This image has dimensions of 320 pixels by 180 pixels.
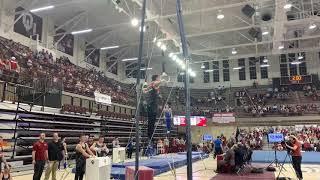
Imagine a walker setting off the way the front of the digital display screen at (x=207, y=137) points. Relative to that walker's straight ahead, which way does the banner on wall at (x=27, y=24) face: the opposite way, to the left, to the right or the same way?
to the left

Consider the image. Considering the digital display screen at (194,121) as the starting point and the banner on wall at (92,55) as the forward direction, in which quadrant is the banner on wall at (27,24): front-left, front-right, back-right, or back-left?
front-left

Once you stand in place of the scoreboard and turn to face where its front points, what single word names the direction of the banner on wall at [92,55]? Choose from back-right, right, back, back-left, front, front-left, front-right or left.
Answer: front-right

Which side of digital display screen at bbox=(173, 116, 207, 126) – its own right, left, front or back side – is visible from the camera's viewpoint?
front

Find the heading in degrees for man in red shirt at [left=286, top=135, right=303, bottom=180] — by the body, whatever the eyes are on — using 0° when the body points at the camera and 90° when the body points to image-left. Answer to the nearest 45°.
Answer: approximately 90°

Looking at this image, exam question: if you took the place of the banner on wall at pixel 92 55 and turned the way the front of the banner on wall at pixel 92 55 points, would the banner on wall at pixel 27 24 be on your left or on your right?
on your right

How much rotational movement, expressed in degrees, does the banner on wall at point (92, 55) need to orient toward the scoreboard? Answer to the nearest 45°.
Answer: approximately 45° to its left

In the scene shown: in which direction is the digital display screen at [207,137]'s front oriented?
toward the camera

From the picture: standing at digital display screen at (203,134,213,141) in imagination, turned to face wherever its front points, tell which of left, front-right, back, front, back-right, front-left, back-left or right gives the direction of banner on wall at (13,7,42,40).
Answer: front-right

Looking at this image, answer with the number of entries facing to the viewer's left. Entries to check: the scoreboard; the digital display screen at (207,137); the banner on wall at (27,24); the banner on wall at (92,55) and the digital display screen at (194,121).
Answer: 0

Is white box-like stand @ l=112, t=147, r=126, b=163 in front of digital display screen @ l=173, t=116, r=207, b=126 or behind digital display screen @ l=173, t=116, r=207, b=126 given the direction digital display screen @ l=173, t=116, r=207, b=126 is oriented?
in front

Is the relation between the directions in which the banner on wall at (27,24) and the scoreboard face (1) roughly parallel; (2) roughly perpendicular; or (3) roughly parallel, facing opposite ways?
roughly perpendicular

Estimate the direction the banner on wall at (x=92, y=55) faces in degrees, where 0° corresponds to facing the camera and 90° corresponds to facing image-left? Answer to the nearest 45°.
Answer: approximately 315°

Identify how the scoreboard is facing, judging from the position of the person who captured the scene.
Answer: facing the viewer
